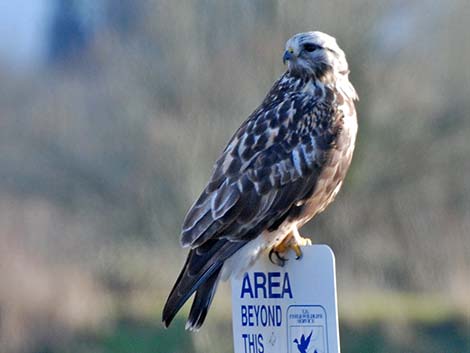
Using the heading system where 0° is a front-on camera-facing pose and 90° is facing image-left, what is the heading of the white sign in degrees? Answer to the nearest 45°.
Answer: approximately 0°

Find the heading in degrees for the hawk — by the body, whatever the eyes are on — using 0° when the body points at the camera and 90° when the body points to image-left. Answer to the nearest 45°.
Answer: approximately 270°
